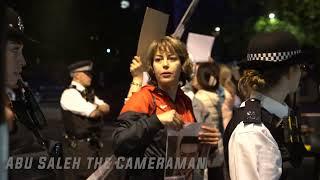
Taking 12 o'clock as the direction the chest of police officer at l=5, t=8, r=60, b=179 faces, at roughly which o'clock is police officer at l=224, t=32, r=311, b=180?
police officer at l=224, t=32, r=311, b=180 is roughly at 11 o'clock from police officer at l=5, t=8, r=60, b=179.

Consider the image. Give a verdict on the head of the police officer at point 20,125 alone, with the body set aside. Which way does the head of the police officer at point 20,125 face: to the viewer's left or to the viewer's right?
to the viewer's right

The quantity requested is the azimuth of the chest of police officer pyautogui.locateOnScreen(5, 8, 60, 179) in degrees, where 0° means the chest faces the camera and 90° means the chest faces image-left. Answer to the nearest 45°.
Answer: approximately 315°
